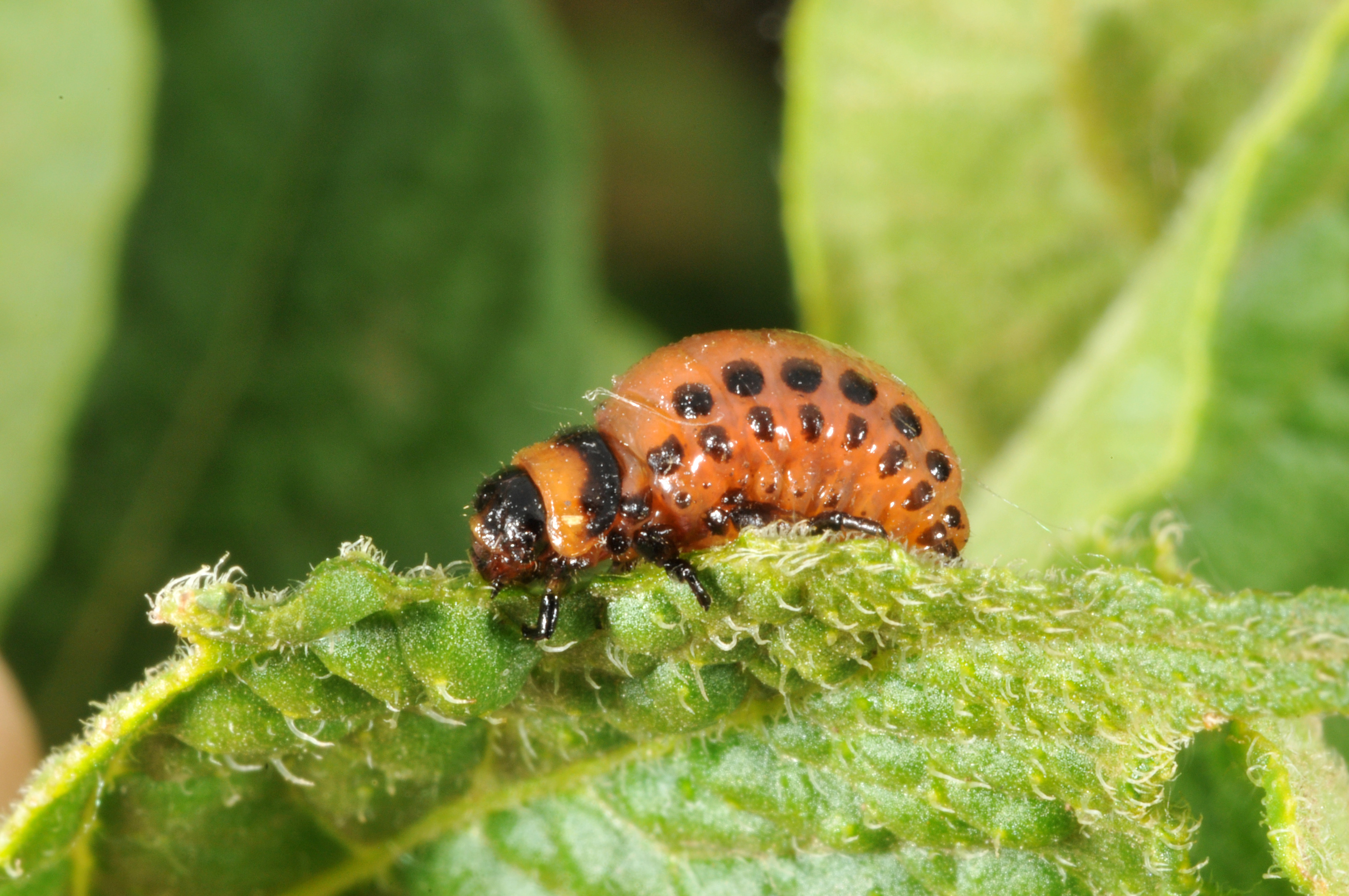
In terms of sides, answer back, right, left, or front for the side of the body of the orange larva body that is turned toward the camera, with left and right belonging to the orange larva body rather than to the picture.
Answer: left

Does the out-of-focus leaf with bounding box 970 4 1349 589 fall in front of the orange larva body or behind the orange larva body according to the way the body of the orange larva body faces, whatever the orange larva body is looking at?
behind

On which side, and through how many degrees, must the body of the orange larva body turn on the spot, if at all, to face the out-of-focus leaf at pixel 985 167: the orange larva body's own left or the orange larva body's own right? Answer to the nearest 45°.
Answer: approximately 135° to the orange larva body's own right

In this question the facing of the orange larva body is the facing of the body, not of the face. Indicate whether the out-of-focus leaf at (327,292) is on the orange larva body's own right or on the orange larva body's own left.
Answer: on the orange larva body's own right
